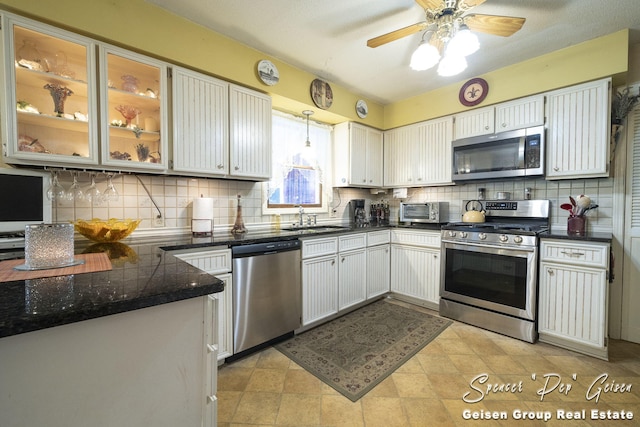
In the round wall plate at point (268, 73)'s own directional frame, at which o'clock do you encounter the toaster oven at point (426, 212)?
The toaster oven is roughly at 10 o'clock from the round wall plate.

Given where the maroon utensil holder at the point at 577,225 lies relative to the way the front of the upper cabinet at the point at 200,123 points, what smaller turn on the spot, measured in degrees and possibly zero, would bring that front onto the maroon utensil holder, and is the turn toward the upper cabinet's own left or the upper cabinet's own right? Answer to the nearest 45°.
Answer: approximately 45° to the upper cabinet's own left

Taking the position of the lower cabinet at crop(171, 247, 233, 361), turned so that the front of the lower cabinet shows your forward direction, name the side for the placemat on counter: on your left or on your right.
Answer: on your right

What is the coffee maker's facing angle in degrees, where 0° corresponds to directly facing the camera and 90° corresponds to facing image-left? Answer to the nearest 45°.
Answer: approximately 315°

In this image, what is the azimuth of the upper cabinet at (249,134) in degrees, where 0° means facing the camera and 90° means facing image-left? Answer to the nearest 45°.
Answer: approximately 315°

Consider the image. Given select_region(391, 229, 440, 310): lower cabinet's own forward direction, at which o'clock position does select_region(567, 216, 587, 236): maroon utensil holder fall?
The maroon utensil holder is roughly at 8 o'clock from the lower cabinet.

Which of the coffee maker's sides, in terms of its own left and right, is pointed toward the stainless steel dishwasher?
right
